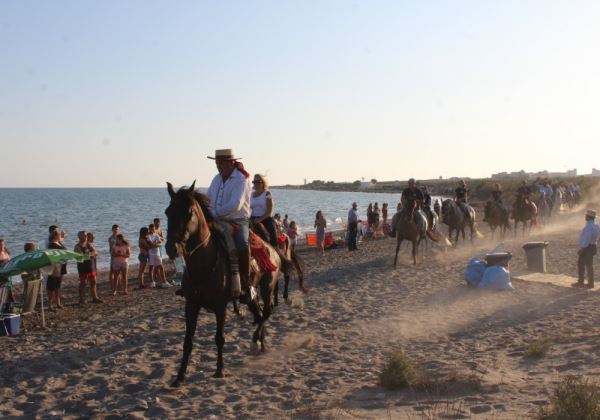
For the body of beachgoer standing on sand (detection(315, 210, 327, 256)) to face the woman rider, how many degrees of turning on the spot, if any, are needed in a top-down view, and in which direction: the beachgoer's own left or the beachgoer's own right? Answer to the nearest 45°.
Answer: approximately 45° to the beachgoer's own right

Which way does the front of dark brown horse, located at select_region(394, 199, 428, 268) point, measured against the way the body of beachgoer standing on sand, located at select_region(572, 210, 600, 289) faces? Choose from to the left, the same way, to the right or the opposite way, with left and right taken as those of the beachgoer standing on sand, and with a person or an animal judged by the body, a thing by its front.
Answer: to the left

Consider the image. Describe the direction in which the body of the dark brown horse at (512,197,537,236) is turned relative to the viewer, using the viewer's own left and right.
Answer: facing the viewer and to the left of the viewer

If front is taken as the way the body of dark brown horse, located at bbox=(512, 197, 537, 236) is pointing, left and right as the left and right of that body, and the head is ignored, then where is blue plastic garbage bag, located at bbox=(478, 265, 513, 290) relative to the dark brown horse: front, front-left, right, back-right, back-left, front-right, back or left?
front-left

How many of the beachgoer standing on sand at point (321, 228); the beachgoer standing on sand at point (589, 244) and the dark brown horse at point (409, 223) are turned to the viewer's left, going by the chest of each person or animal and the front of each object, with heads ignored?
1

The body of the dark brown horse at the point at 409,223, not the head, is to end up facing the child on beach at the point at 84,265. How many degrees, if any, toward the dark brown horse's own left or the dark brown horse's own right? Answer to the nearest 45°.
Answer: approximately 45° to the dark brown horse's own right

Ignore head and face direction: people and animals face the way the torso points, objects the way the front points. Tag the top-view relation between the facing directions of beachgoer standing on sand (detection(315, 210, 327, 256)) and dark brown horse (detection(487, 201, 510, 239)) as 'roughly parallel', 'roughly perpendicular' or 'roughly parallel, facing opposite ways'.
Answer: roughly perpendicular

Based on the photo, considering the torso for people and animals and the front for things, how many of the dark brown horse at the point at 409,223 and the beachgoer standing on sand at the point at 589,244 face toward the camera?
1

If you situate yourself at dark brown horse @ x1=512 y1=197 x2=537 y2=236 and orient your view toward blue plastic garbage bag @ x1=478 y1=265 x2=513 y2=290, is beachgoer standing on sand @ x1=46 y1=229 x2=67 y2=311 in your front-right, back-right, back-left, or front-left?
front-right

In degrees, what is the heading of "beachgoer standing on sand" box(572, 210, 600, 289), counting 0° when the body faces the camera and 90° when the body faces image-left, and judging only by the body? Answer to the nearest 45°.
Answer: approximately 90°

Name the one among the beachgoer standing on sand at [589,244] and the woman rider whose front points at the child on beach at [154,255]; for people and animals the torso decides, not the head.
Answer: the beachgoer standing on sand

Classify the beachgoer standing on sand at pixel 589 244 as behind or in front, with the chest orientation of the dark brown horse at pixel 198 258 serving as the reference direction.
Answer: behind

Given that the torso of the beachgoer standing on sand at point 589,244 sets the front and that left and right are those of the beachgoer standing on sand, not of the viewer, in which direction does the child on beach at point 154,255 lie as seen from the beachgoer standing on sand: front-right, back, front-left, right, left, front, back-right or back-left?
front

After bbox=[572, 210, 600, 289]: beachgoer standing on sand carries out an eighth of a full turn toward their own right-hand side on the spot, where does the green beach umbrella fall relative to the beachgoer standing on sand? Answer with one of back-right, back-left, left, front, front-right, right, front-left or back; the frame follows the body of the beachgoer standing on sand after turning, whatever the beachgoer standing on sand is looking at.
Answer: left

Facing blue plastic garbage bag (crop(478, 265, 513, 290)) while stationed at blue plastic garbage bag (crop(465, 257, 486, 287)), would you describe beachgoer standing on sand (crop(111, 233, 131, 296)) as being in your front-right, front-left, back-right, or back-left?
back-right

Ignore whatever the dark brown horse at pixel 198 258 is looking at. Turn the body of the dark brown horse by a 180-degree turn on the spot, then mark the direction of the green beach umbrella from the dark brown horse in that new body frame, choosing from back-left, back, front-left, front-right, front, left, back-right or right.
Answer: left
